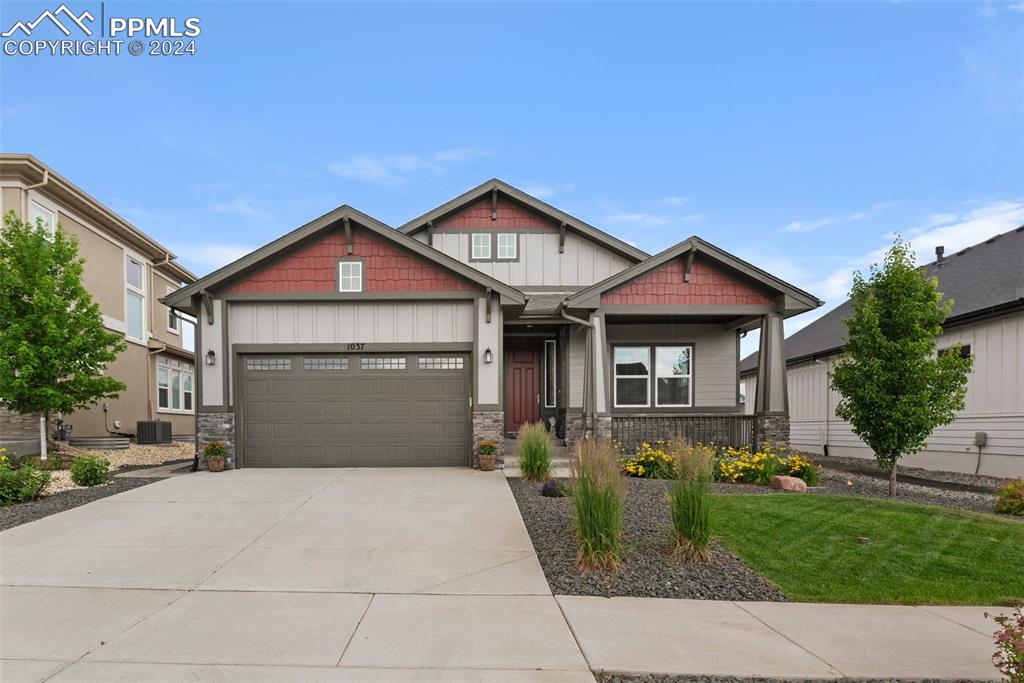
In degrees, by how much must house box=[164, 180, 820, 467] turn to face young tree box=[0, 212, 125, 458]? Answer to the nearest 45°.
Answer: approximately 90° to its right

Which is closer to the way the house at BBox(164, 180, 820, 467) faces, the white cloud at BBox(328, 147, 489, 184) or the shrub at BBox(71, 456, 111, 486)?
the shrub

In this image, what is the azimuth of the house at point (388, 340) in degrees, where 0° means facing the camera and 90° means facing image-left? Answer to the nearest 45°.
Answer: approximately 0°

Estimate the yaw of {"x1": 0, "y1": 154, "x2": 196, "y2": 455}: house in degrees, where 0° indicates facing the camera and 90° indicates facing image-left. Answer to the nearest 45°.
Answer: approximately 45°

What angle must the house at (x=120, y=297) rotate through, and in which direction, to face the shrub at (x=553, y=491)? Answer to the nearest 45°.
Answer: approximately 45° to its left
